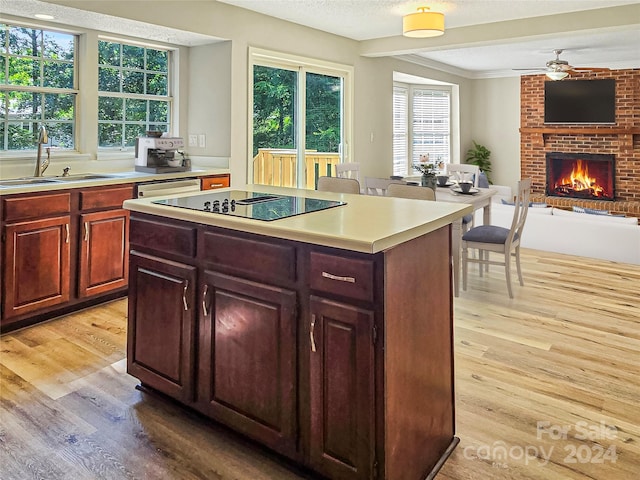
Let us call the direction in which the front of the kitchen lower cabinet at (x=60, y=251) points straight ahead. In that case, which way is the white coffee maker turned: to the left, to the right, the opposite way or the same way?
the same way

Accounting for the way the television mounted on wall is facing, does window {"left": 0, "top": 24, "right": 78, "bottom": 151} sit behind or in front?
in front

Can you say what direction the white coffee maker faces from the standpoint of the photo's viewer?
facing the viewer and to the right of the viewer

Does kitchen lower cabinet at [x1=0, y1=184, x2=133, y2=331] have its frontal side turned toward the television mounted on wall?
no

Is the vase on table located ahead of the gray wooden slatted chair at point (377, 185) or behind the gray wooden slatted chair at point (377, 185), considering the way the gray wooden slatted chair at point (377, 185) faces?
ahead

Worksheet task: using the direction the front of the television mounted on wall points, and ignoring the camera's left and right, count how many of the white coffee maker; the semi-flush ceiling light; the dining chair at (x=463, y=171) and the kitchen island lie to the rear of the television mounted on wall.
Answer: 0

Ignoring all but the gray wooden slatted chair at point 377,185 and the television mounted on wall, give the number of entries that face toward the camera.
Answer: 1

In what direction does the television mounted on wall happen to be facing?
toward the camera

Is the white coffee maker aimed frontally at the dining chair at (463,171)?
no

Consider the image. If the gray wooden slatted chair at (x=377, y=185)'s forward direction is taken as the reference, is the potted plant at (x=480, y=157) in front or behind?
in front

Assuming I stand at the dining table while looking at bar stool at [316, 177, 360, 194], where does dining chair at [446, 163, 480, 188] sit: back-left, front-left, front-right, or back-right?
back-right
